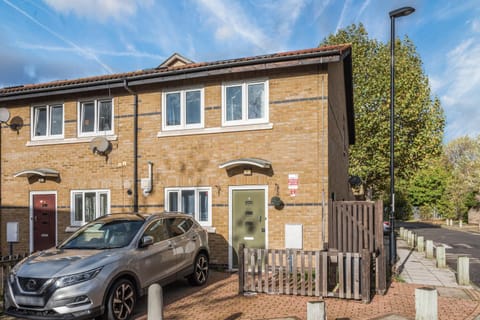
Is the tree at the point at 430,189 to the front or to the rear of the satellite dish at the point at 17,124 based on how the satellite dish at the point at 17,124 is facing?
to the rear

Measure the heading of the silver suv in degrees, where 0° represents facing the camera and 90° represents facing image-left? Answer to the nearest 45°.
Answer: approximately 45°

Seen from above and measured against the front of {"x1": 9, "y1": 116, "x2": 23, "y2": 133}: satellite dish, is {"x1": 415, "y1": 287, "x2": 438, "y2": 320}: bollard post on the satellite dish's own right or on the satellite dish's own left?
on the satellite dish's own left

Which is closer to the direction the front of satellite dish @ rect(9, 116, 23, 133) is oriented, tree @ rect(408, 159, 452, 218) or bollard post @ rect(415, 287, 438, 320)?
the bollard post

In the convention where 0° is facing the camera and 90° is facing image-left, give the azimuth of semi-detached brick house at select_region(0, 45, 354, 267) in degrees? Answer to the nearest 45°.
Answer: approximately 45°

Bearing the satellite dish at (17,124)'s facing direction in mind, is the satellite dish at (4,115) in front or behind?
in front
